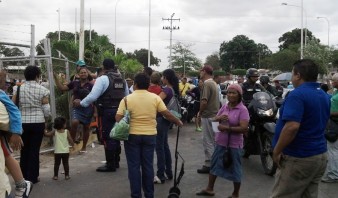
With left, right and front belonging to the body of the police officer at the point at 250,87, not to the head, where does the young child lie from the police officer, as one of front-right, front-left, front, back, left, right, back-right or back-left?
right

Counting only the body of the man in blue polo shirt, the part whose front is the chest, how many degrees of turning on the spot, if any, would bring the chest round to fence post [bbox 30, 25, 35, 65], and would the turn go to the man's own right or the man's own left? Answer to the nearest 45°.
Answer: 0° — they already face it

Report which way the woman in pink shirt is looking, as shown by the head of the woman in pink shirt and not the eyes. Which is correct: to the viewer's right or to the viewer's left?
to the viewer's left

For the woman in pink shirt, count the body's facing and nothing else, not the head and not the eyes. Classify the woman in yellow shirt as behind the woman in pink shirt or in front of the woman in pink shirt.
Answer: in front

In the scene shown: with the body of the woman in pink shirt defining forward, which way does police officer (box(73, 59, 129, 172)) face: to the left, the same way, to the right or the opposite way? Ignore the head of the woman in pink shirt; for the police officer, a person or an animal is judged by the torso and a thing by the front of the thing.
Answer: to the right

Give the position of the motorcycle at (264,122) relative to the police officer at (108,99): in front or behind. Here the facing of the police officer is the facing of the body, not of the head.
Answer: behind

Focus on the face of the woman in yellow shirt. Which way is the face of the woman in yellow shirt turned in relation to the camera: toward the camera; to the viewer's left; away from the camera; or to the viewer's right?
away from the camera

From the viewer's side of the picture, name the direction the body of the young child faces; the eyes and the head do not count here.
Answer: away from the camera

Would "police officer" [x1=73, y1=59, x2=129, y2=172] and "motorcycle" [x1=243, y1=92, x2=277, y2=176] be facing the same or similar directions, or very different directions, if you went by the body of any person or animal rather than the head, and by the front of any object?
very different directions

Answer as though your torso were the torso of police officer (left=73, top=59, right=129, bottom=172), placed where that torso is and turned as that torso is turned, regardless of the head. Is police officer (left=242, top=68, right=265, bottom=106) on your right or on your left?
on your right

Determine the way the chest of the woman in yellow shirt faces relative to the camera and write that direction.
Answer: away from the camera

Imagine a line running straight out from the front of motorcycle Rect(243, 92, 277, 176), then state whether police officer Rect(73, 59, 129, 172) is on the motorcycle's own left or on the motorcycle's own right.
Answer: on the motorcycle's own right

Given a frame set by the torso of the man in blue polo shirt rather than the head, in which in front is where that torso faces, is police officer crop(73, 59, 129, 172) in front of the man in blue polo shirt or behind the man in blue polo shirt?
in front

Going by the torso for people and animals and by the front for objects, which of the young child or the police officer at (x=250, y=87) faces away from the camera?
the young child

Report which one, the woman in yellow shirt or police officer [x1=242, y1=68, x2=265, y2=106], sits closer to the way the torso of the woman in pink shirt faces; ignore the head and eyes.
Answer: the woman in yellow shirt
